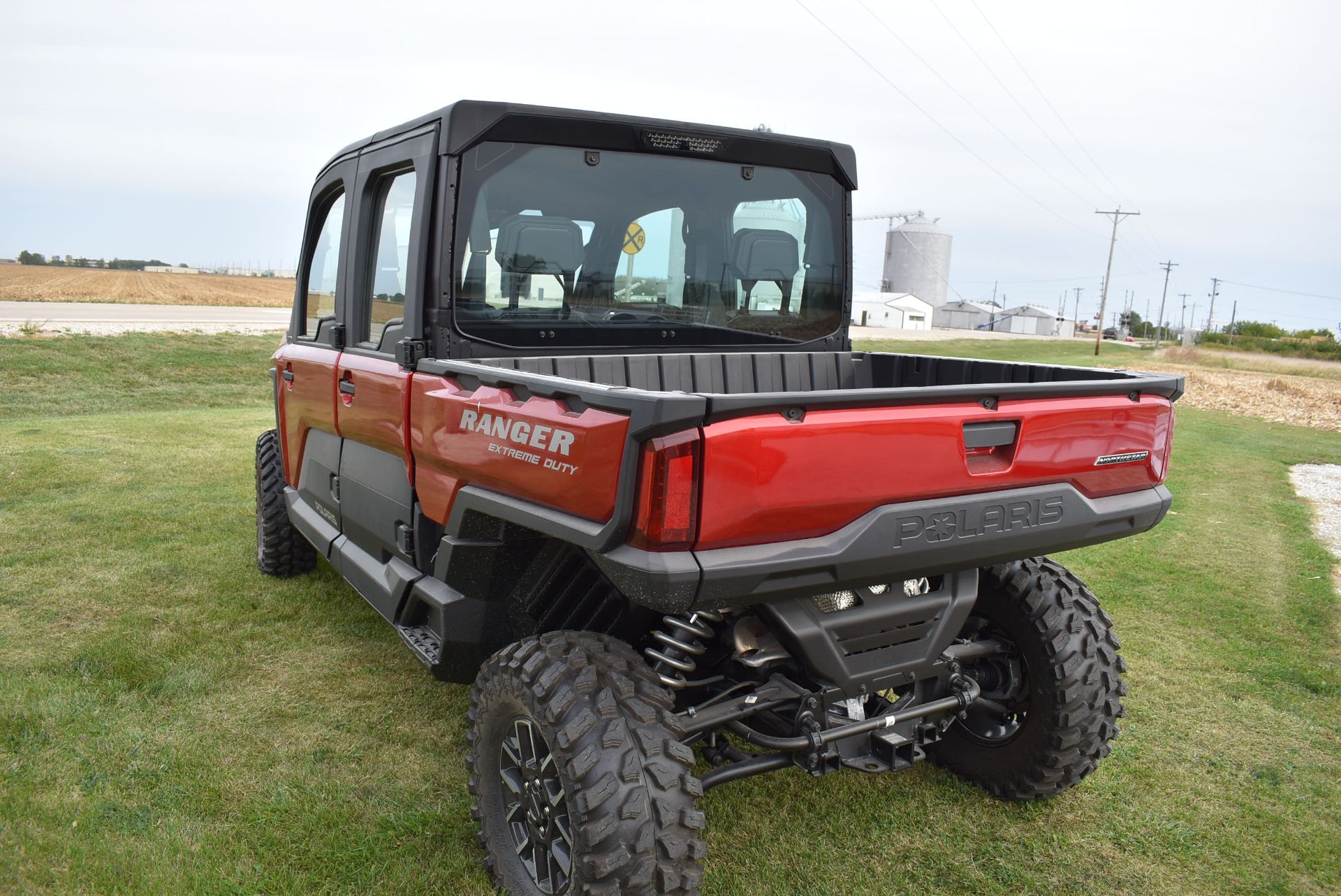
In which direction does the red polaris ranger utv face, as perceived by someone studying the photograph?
facing away from the viewer and to the left of the viewer
